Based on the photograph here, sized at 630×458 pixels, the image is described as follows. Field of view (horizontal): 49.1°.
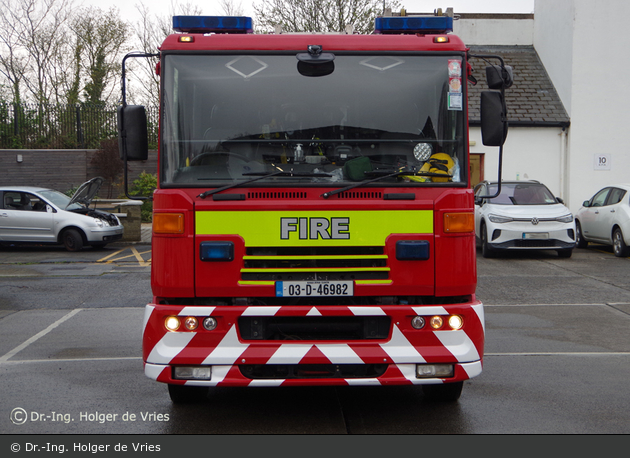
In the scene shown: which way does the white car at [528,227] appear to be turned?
toward the camera

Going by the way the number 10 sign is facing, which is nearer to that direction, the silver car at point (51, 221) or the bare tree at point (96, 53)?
the silver car

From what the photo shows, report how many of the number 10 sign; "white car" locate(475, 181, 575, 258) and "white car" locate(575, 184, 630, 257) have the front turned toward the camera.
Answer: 2

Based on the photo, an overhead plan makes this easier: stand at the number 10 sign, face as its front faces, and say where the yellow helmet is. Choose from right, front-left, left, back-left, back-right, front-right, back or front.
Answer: front

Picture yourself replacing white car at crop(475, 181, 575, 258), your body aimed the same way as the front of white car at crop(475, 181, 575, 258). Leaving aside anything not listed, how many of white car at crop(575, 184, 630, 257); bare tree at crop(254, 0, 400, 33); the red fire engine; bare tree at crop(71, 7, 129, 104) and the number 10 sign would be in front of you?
1

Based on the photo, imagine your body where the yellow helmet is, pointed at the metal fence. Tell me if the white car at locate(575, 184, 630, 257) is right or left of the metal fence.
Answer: right

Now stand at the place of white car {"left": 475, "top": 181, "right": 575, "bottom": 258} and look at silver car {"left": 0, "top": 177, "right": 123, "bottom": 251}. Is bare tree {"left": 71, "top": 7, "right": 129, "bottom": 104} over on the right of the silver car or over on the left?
right

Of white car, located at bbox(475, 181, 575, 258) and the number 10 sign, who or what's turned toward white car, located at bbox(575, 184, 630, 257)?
the number 10 sign

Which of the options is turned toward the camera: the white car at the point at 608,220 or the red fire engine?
the red fire engine

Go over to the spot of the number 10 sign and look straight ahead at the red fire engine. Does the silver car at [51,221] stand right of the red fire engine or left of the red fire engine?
right

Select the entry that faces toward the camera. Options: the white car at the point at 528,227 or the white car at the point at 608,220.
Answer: the white car at the point at 528,227

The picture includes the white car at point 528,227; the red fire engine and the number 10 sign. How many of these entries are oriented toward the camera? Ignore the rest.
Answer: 3

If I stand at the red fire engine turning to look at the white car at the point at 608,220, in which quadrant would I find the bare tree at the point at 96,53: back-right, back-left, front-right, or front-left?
front-left

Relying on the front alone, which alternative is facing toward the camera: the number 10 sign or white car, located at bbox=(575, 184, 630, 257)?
the number 10 sign

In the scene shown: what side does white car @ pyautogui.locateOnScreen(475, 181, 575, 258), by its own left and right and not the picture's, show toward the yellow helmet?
front

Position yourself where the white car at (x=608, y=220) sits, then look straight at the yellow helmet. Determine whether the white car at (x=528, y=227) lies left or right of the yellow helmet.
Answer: right

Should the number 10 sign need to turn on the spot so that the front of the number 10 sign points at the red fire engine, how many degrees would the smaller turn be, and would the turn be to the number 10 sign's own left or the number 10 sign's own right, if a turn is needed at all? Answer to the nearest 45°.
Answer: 0° — it already faces it

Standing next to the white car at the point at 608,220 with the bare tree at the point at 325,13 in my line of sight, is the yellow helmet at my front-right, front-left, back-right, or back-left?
back-left

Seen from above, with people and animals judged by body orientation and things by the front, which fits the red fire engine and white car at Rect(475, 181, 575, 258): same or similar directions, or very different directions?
same or similar directions
